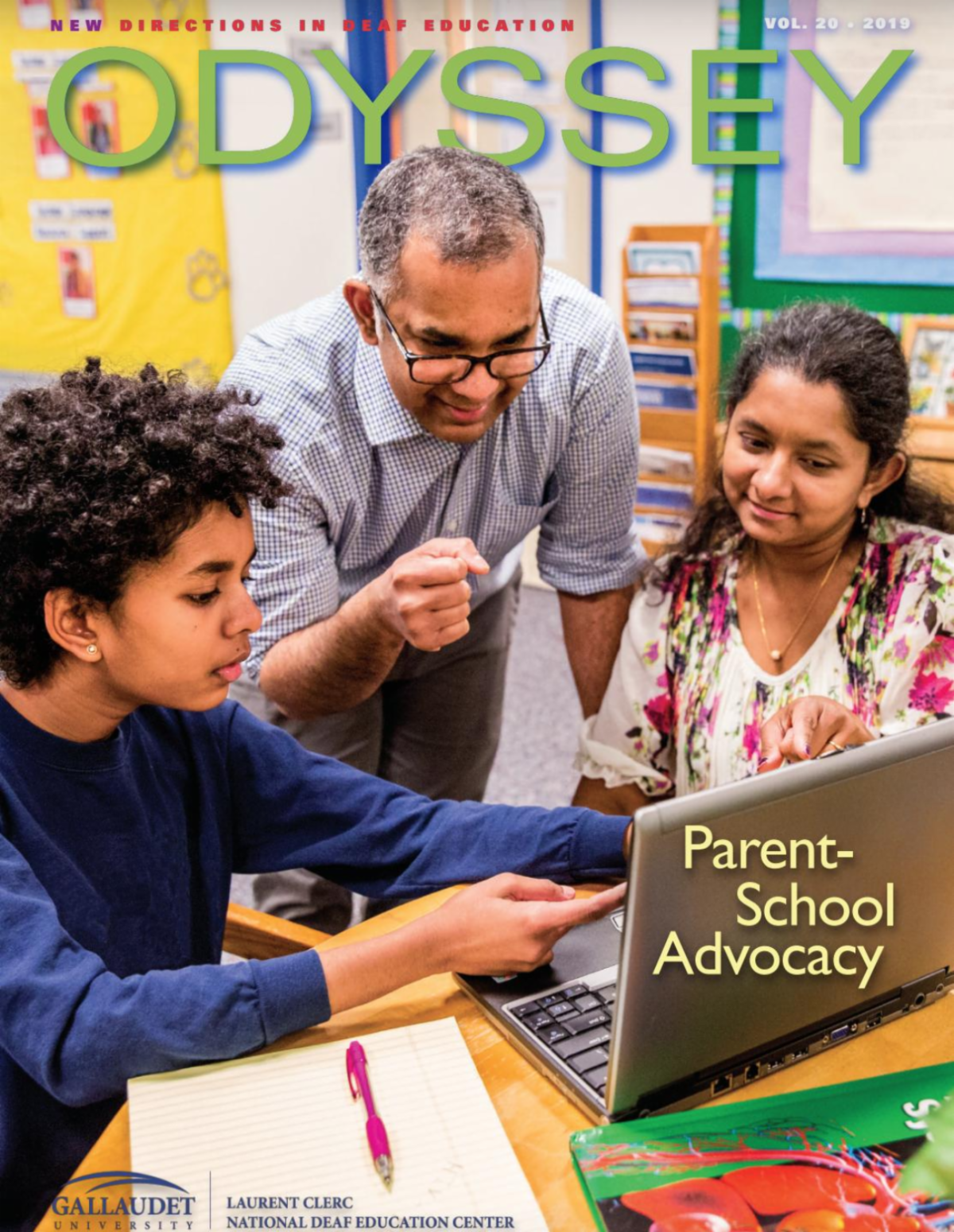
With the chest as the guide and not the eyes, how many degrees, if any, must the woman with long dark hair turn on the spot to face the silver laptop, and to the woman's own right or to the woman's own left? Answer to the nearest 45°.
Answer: approximately 45° to the woman's own left

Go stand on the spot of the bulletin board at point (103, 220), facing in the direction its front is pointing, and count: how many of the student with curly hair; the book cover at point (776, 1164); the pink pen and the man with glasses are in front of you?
4

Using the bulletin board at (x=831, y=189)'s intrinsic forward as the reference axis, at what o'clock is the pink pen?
The pink pen is roughly at 12 o'clock from the bulletin board.

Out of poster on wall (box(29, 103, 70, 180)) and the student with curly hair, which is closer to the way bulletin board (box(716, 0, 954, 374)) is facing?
the student with curly hair

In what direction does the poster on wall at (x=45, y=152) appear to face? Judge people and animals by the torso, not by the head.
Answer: toward the camera

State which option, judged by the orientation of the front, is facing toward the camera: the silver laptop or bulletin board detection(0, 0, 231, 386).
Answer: the bulletin board

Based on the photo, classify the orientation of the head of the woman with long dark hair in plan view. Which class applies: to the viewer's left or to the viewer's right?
to the viewer's left

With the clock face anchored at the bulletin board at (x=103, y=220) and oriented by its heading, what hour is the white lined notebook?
The white lined notebook is roughly at 12 o'clock from the bulletin board.

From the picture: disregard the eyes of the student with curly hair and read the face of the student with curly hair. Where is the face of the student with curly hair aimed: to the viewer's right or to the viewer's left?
to the viewer's right

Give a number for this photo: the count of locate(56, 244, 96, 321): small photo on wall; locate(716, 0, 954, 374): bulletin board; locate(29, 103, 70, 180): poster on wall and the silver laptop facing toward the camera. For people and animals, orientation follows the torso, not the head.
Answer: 3

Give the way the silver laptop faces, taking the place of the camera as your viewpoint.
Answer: facing away from the viewer and to the left of the viewer

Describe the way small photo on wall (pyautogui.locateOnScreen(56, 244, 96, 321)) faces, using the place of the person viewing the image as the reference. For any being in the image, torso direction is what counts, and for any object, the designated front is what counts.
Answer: facing the viewer

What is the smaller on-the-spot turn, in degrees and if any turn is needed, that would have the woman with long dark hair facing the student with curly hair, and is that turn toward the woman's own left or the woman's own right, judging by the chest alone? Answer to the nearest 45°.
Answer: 0° — they already face them

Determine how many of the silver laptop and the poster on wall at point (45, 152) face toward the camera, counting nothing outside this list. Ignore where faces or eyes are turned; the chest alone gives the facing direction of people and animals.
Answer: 1

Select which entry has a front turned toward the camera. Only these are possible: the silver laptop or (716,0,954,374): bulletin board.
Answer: the bulletin board

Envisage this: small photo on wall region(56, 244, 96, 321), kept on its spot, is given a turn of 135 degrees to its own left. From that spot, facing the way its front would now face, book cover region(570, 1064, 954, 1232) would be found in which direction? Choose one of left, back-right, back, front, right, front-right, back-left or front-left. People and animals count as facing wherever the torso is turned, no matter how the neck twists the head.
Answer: back-right

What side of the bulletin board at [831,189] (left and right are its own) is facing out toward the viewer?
front

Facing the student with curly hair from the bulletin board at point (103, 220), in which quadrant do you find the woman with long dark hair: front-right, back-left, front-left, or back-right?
front-left

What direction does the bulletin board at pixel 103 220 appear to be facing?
toward the camera
